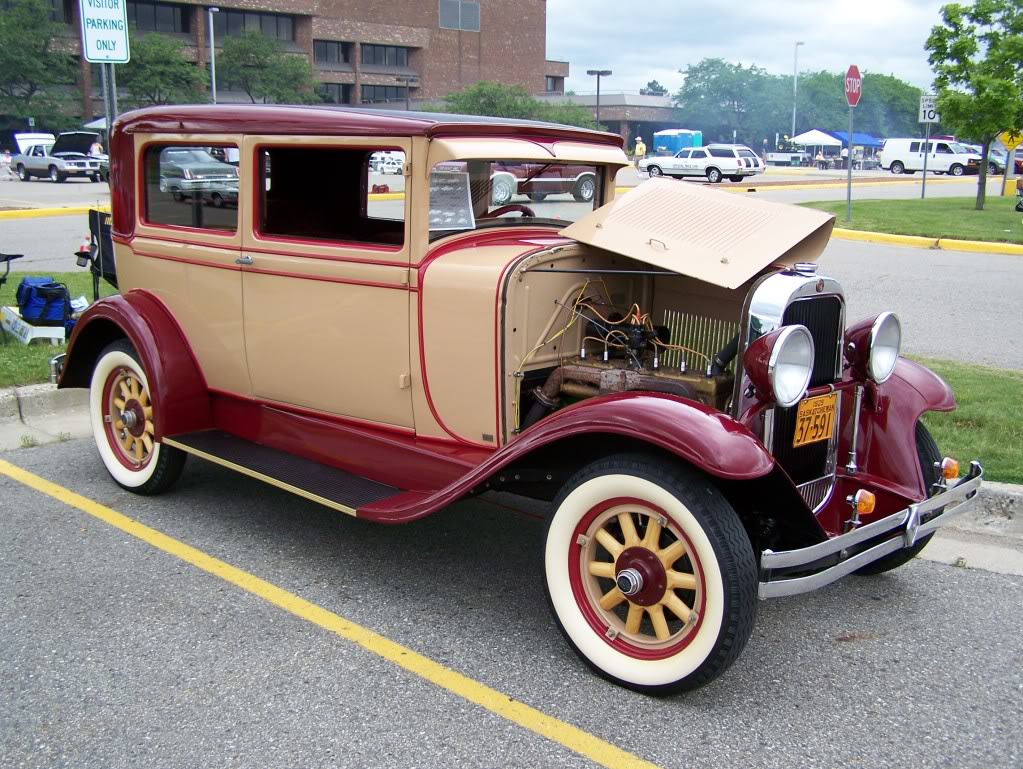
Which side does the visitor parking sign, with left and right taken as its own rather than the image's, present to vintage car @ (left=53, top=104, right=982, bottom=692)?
front

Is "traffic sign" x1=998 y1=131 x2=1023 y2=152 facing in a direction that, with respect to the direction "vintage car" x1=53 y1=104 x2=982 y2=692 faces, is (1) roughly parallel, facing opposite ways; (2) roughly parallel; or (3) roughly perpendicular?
roughly perpendicular

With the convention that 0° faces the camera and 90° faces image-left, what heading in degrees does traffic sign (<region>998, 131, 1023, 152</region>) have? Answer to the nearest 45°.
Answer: approximately 0°

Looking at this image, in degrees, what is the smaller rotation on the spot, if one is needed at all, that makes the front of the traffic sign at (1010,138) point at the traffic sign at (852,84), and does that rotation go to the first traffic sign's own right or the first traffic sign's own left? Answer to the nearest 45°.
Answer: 0° — it already faces it

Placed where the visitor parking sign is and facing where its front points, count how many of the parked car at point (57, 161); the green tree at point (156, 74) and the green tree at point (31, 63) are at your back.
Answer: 3

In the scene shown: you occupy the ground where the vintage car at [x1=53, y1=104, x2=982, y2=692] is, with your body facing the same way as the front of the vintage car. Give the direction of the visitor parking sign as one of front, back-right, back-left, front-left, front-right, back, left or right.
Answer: back

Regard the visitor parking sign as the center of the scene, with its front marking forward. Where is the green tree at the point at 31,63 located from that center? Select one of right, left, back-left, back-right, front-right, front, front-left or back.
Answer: back

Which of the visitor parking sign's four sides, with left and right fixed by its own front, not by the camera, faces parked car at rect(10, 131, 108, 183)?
back

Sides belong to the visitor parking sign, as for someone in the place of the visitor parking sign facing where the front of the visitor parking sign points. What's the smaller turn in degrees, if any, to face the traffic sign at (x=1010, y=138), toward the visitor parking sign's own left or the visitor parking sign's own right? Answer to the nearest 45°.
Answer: approximately 135° to the visitor parking sign's own left

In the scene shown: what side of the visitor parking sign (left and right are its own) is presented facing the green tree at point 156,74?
back

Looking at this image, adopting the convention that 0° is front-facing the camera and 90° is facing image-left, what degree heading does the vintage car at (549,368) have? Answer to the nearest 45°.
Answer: approximately 315°

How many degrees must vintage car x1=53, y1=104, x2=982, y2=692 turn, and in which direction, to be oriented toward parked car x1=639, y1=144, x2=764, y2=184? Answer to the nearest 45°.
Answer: approximately 135° to its left

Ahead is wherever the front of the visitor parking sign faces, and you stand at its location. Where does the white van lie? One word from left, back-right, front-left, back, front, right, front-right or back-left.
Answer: back-left

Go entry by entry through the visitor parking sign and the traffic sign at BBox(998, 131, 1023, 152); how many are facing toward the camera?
2
